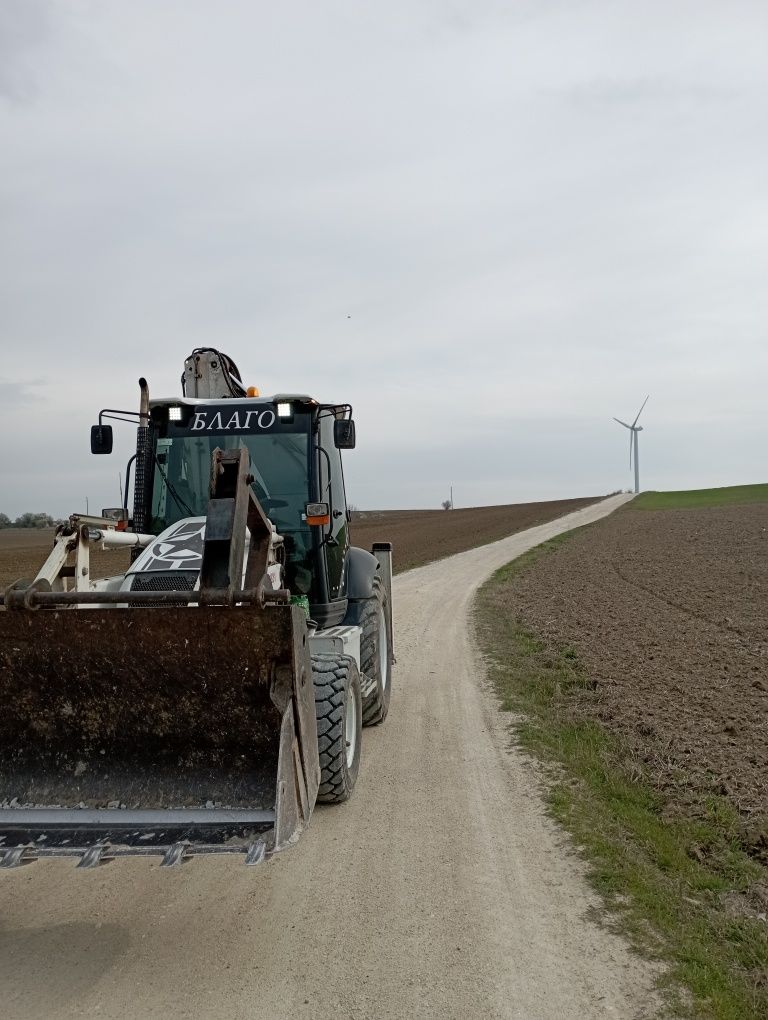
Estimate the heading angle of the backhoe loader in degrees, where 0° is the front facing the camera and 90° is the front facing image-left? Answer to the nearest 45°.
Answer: approximately 0°
